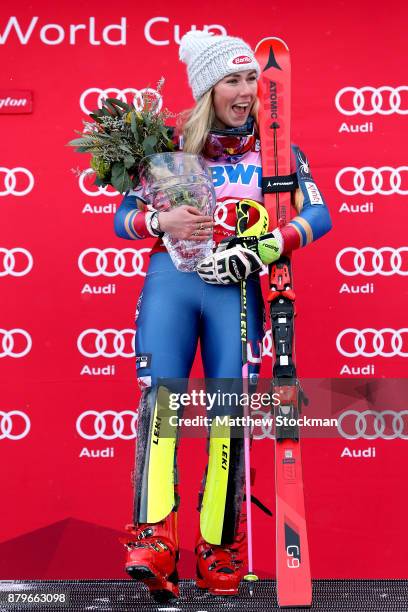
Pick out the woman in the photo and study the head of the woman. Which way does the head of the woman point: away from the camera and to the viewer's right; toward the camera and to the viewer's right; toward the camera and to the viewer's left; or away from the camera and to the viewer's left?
toward the camera and to the viewer's right

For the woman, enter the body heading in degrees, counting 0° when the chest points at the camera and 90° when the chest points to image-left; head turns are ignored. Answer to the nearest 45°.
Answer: approximately 0°
